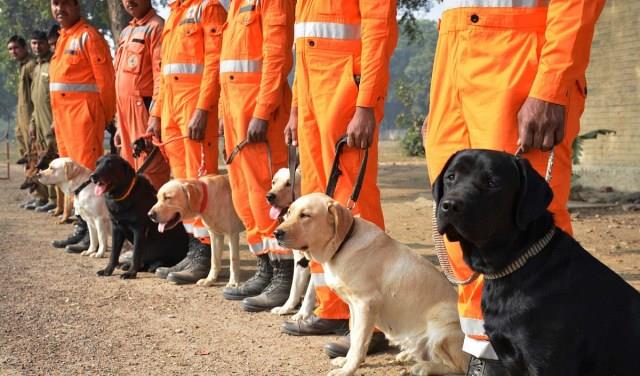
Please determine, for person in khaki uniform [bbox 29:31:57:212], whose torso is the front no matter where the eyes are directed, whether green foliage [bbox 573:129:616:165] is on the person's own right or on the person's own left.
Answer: on the person's own left

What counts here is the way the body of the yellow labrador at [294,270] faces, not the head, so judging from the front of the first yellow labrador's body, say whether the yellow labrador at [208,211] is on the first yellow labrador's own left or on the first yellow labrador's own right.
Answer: on the first yellow labrador's own right

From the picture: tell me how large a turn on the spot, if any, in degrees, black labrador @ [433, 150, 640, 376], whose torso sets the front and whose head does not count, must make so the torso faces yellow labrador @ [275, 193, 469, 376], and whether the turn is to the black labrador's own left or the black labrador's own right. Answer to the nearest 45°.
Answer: approximately 90° to the black labrador's own right

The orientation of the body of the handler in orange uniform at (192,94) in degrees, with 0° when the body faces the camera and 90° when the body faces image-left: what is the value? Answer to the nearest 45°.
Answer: approximately 45°

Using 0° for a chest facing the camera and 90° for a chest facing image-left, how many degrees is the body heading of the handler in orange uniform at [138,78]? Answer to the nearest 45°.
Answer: approximately 45°

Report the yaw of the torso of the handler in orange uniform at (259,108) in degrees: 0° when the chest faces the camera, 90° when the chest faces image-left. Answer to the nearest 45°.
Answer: approximately 45°

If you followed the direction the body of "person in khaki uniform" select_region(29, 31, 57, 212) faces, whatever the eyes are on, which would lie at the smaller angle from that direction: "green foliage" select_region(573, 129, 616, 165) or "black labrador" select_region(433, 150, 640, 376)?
the black labrador

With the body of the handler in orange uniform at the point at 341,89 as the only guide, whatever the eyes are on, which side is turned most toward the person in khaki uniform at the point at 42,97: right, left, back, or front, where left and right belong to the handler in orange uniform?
right

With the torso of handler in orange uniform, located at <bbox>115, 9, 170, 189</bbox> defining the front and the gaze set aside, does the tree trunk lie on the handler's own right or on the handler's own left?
on the handler's own right

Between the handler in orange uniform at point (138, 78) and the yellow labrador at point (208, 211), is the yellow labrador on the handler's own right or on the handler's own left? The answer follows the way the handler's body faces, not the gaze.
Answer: on the handler's own left

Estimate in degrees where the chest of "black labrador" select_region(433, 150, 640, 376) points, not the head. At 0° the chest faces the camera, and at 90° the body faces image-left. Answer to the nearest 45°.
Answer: approximately 45°

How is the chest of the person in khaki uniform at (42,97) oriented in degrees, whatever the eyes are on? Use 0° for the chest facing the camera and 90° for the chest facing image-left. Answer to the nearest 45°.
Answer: approximately 45°
